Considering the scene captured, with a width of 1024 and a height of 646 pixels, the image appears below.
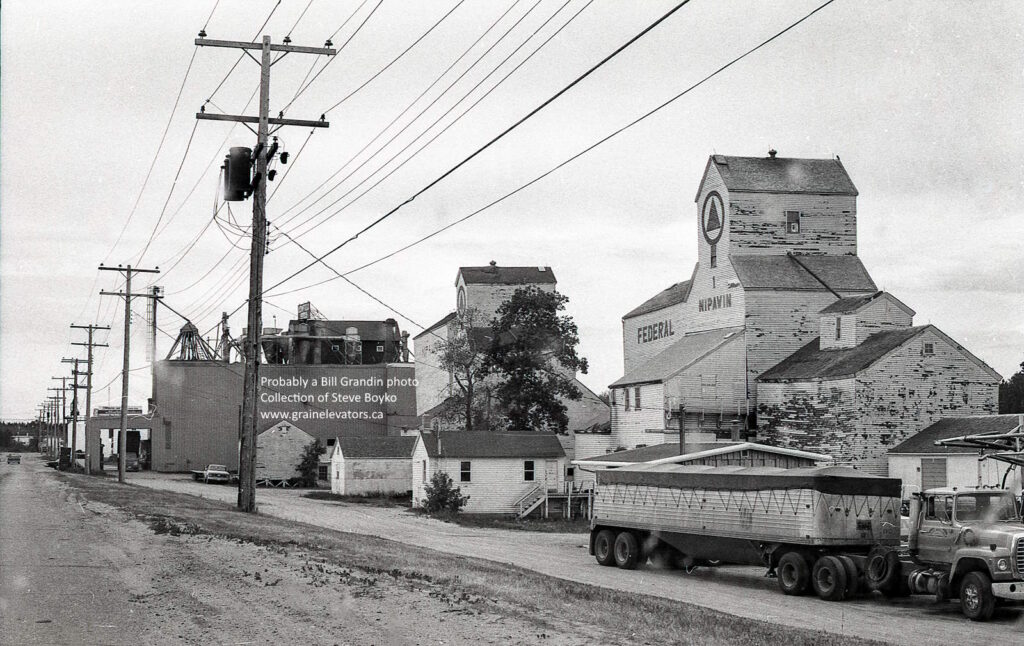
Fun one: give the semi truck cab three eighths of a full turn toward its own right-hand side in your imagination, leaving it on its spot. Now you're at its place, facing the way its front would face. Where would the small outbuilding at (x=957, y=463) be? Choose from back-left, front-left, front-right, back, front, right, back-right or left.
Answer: right

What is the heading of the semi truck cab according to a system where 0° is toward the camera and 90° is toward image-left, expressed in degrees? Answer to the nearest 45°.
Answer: approximately 315°

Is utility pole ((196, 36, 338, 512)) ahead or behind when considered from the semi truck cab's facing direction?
behind

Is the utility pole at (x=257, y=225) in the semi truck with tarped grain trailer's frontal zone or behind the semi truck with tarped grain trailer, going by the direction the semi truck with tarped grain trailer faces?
behind

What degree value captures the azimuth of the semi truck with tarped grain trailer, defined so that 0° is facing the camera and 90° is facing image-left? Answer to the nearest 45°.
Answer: approximately 315°
